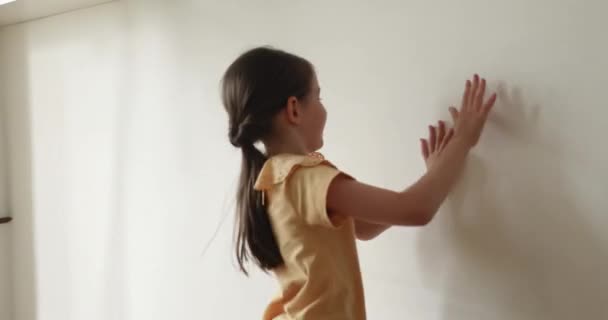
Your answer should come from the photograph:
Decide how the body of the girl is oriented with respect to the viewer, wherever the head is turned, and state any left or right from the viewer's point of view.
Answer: facing away from the viewer and to the right of the viewer

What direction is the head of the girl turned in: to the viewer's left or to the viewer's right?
to the viewer's right
